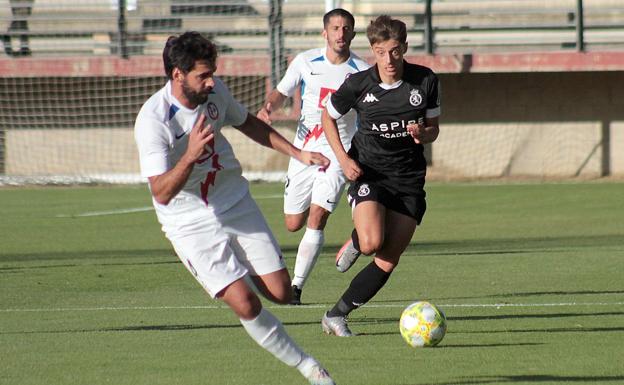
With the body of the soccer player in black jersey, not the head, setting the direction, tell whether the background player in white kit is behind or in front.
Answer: behind

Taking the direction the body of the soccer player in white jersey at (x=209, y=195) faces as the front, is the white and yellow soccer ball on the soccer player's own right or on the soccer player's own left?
on the soccer player's own left

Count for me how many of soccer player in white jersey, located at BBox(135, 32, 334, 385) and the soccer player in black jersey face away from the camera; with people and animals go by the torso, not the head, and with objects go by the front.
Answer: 0

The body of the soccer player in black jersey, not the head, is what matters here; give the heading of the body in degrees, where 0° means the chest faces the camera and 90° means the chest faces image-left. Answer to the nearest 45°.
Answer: approximately 0°

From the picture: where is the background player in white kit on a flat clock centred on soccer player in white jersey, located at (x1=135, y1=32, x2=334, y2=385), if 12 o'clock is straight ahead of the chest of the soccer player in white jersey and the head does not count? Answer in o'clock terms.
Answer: The background player in white kit is roughly at 8 o'clock from the soccer player in white jersey.

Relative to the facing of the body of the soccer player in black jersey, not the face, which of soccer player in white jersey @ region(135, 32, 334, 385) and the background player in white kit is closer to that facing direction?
the soccer player in white jersey

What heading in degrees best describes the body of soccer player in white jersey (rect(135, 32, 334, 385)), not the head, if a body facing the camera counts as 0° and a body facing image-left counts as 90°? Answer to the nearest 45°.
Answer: approximately 315°

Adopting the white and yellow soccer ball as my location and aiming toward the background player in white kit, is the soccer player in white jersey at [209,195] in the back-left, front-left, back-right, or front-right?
back-left
